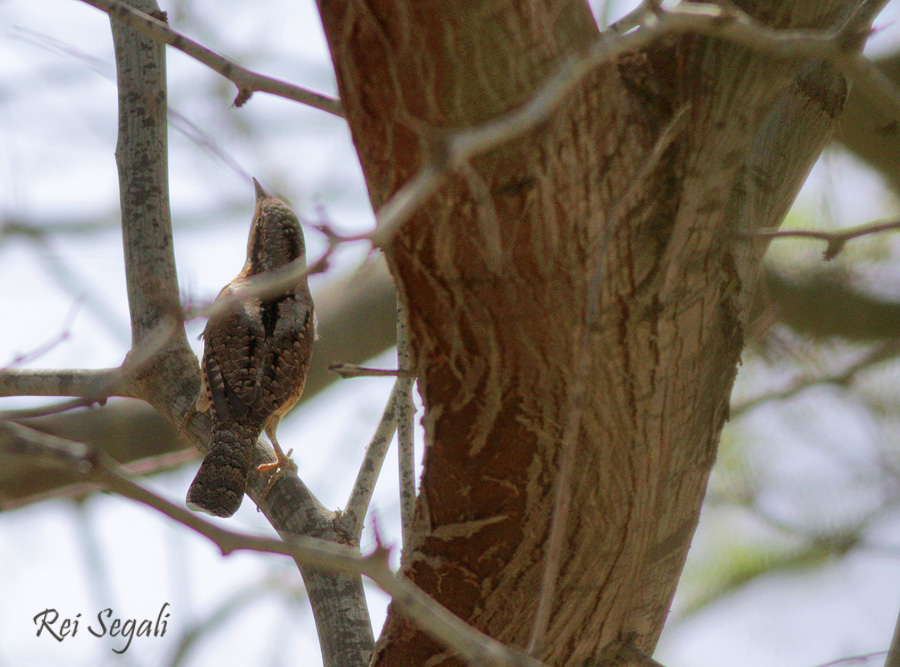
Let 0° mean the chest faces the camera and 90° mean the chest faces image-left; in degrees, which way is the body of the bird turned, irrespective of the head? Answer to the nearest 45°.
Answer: approximately 180°

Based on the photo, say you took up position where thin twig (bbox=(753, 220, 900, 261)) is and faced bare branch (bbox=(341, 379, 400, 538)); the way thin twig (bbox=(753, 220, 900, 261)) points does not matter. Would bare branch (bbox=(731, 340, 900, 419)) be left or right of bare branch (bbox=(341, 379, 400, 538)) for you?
right
